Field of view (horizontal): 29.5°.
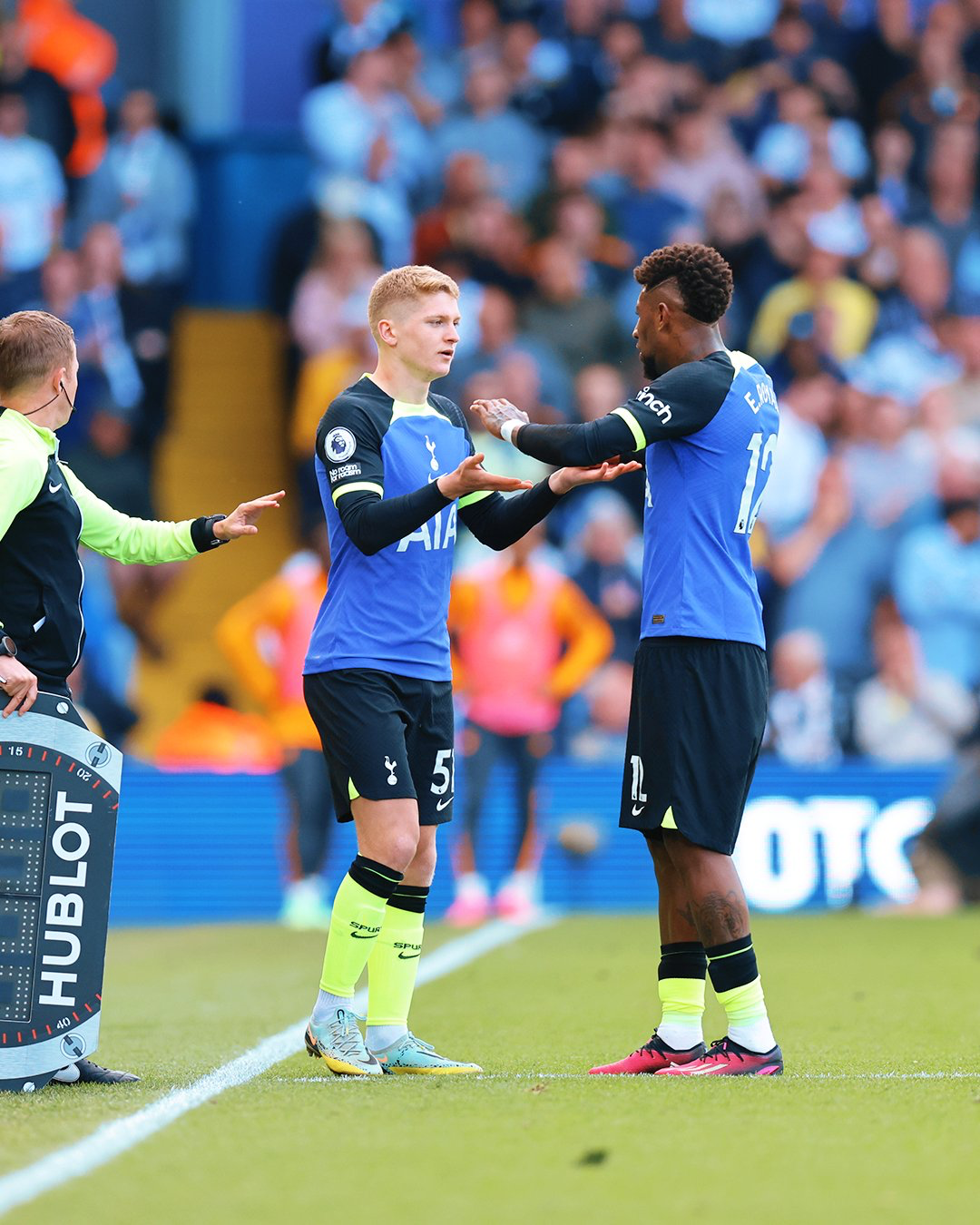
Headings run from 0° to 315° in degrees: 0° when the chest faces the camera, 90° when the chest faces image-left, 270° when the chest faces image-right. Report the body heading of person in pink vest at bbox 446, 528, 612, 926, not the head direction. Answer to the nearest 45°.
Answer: approximately 0°

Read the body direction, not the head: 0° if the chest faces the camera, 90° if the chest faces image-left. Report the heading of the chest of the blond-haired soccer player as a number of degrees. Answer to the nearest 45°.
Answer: approximately 315°

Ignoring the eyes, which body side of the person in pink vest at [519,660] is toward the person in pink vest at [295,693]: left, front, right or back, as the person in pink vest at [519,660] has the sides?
right

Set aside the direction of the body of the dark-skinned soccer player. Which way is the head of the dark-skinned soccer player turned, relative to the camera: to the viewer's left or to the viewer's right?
to the viewer's left

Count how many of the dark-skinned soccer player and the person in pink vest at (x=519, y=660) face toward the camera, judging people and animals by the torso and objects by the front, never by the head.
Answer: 1

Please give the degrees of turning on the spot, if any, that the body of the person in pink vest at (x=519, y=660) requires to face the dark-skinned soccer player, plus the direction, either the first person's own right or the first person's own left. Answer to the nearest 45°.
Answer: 0° — they already face them

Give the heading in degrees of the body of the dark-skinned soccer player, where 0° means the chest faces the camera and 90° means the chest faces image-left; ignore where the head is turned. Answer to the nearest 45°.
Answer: approximately 90°
